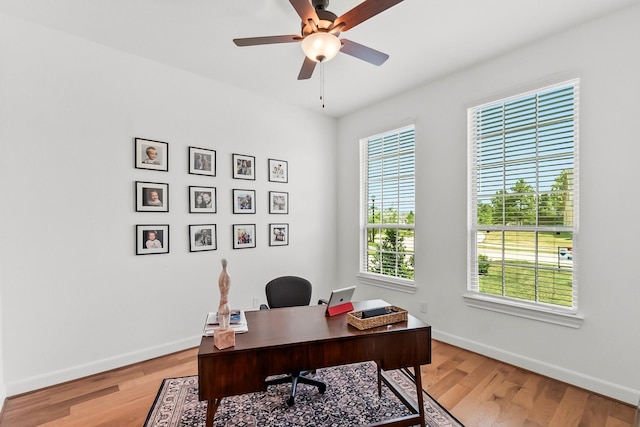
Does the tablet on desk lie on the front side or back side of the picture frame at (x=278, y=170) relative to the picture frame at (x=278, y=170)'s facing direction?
on the front side

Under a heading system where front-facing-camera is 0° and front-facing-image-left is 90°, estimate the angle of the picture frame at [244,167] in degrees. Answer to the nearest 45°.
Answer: approximately 315°

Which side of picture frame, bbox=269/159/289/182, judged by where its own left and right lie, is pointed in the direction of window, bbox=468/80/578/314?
front

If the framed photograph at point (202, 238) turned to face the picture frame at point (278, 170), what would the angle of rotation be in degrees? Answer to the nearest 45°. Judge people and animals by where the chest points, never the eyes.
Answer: approximately 90° to its left

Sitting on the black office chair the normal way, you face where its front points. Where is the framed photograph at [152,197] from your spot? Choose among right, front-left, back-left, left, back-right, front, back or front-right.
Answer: right

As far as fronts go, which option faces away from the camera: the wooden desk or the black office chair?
the wooden desk

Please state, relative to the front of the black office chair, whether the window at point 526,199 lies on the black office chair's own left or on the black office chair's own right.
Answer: on the black office chair's own left

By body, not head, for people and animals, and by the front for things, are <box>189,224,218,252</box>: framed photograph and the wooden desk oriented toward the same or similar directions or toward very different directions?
very different directions

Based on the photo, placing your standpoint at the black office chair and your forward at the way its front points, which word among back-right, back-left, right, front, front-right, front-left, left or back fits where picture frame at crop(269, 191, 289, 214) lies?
back

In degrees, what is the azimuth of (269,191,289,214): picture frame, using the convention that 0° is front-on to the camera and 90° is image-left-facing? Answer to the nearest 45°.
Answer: approximately 315°

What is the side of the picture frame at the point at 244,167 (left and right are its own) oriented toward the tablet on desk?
front
